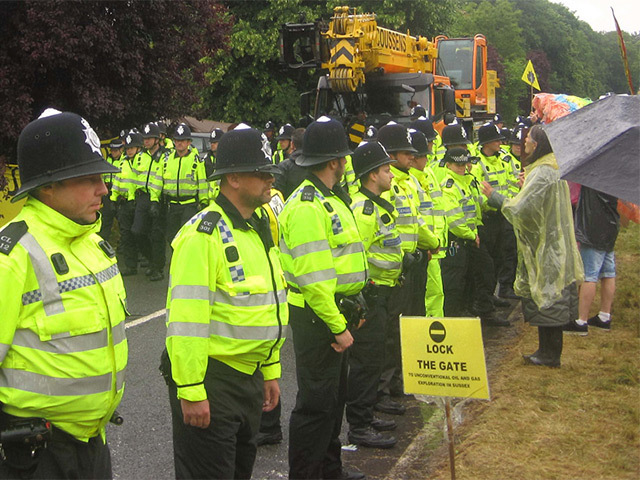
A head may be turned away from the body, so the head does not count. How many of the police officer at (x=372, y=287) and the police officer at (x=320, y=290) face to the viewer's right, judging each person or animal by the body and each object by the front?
2

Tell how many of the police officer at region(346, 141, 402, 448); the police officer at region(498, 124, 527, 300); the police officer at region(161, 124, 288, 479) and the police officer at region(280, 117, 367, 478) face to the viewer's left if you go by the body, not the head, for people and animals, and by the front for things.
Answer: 0

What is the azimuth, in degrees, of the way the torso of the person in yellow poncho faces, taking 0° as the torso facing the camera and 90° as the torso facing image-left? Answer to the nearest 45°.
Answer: approximately 90°

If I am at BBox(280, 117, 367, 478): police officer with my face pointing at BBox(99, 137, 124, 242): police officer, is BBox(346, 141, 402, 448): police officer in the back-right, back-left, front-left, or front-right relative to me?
front-right

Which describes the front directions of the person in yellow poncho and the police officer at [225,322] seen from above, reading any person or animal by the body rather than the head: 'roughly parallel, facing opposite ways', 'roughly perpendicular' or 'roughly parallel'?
roughly parallel, facing opposite ways

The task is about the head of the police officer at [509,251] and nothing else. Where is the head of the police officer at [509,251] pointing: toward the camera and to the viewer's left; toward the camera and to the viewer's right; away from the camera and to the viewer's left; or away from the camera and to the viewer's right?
toward the camera and to the viewer's right

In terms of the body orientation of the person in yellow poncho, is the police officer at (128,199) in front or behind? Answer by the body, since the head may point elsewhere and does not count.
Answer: in front

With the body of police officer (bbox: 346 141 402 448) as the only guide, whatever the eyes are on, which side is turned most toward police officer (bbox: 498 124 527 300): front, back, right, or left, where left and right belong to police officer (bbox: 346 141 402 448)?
left

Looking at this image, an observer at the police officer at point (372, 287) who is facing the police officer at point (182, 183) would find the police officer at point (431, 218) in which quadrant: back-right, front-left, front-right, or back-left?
front-right

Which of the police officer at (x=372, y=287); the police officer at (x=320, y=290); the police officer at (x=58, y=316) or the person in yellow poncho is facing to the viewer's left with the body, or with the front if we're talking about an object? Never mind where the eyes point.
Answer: the person in yellow poncho

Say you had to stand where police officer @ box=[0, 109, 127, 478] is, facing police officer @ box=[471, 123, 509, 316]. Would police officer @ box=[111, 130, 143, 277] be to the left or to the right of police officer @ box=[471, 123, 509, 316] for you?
left

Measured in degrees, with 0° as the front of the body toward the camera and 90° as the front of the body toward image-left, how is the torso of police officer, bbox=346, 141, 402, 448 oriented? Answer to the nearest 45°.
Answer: approximately 270°

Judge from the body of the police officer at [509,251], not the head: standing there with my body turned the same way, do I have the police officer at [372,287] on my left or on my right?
on my right

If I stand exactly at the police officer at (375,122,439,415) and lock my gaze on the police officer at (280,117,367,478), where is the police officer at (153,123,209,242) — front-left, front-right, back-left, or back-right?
back-right

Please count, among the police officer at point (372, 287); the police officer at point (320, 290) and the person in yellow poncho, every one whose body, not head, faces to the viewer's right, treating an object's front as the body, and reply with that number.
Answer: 2

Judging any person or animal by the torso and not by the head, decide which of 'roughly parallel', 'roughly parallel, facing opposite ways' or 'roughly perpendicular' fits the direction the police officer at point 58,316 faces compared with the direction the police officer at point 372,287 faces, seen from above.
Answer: roughly parallel

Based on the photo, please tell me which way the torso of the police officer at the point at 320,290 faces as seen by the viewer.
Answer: to the viewer's right

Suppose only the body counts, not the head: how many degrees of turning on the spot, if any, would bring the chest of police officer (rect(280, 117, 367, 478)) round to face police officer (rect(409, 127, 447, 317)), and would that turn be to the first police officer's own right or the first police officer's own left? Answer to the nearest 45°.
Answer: approximately 90° to the first police officer's own left
